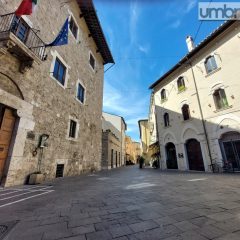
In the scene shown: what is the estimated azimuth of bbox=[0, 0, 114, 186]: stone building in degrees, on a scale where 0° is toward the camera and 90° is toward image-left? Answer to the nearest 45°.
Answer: approximately 315°

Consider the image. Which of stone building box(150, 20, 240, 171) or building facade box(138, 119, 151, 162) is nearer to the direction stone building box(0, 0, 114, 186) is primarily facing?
the stone building

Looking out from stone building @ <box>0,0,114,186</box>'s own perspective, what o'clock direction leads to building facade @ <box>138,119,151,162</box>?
The building facade is roughly at 9 o'clock from the stone building.

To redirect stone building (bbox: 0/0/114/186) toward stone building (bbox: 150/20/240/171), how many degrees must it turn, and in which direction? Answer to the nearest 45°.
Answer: approximately 45° to its left

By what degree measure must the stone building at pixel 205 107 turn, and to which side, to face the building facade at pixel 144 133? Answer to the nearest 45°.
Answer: approximately 90° to its right

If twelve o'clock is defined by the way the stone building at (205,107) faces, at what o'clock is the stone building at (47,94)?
the stone building at (47,94) is roughly at 12 o'clock from the stone building at (205,107).

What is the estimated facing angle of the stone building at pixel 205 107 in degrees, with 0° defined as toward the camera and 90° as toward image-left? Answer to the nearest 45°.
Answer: approximately 45°

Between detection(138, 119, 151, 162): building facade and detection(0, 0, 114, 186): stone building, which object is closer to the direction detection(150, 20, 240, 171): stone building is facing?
the stone building

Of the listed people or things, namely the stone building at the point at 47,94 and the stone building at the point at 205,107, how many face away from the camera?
0
